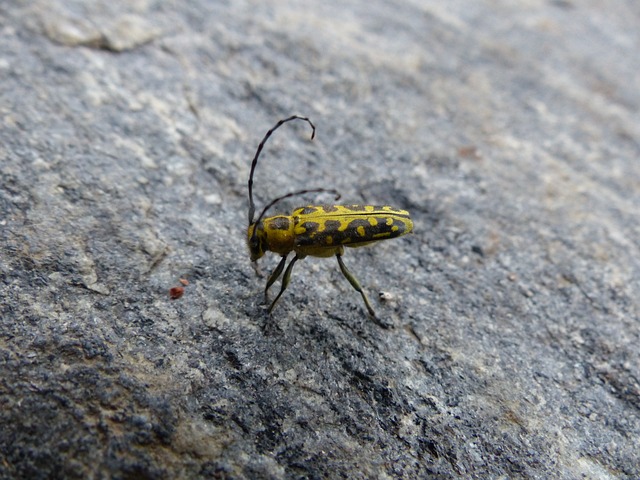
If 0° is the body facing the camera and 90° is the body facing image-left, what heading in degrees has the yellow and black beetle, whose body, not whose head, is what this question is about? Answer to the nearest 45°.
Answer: approximately 90°
